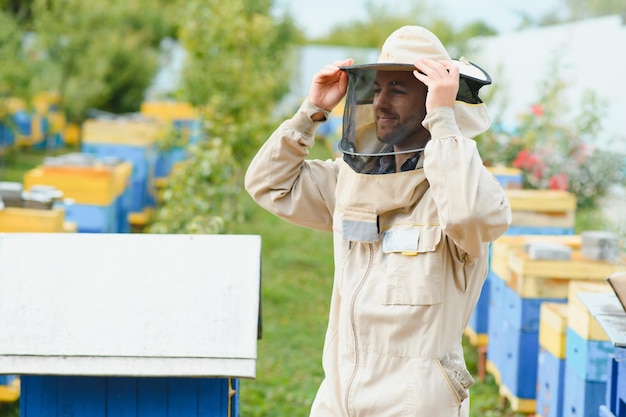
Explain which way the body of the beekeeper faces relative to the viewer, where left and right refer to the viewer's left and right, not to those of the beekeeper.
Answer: facing the viewer and to the left of the viewer

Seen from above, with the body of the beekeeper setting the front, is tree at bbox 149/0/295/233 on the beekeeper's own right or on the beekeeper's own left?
on the beekeeper's own right

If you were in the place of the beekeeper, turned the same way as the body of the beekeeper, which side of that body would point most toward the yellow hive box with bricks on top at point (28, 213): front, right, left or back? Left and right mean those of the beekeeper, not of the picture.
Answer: right

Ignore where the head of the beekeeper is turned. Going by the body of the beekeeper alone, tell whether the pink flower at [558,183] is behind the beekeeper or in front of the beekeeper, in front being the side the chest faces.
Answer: behind

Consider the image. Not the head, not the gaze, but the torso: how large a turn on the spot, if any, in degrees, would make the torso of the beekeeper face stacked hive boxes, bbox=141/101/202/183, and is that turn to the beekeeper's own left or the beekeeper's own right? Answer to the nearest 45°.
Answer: approximately 135° to the beekeeper's own right

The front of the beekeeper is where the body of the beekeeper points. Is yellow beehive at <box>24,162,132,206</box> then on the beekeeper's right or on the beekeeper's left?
on the beekeeper's right

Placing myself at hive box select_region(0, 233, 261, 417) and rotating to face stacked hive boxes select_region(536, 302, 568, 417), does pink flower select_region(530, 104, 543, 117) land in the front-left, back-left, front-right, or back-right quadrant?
front-left

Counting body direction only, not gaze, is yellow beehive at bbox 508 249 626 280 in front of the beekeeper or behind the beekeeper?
behind

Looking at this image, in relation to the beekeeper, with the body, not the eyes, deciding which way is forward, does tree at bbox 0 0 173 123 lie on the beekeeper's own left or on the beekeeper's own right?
on the beekeeper's own right
